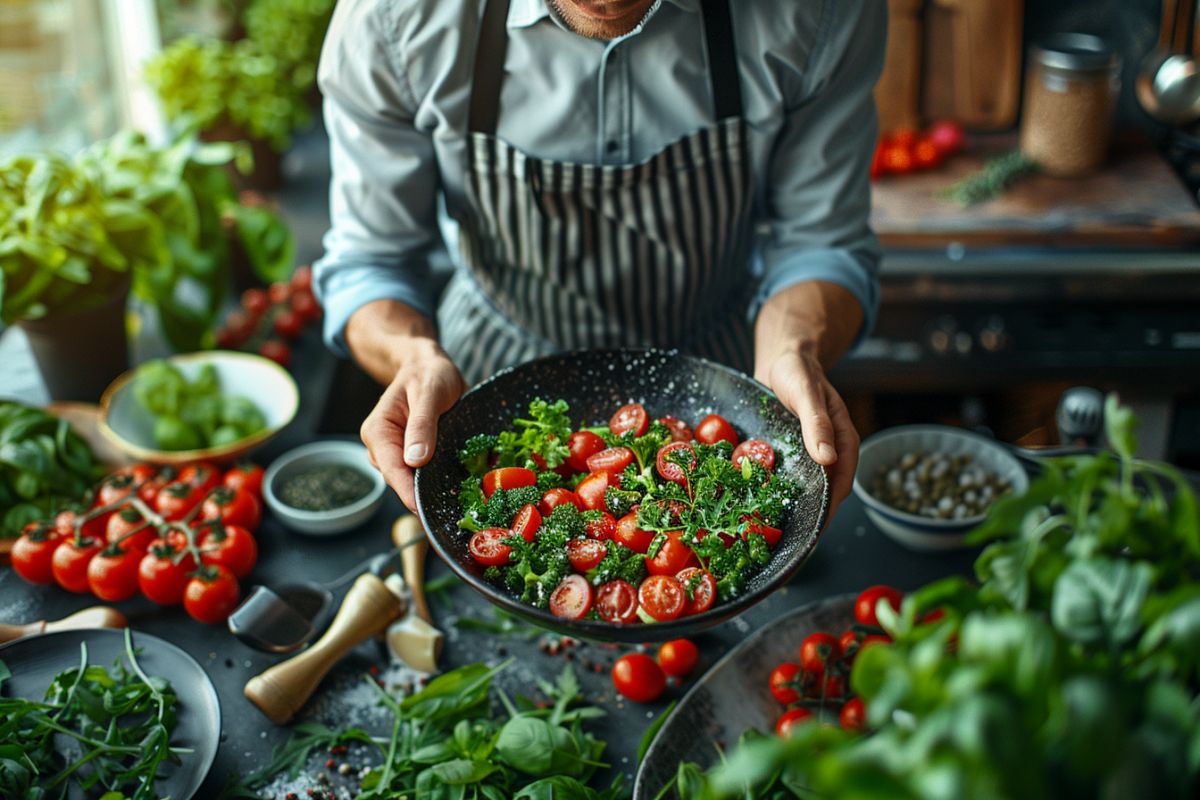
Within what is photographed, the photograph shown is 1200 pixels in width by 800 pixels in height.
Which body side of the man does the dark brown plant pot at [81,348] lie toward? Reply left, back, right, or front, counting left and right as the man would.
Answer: right

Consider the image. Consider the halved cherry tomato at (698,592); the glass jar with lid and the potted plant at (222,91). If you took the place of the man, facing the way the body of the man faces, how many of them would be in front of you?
1

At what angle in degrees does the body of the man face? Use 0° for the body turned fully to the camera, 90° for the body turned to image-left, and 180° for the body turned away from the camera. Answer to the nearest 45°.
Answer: approximately 0°

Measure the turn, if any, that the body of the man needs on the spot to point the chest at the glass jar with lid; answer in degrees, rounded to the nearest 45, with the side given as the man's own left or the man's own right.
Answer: approximately 135° to the man's own left

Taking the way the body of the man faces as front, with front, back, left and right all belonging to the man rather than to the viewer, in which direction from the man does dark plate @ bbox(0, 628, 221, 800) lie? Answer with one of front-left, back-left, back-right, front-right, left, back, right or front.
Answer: front-right

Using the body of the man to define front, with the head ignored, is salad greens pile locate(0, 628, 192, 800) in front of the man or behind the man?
in front

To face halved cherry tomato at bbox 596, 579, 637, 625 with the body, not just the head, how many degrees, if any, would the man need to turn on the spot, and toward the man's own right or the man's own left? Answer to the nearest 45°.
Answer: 0° — they already face it
